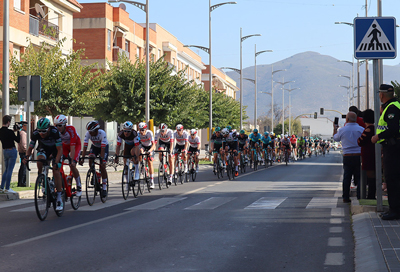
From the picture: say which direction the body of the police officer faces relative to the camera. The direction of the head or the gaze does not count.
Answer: to the viewer's left

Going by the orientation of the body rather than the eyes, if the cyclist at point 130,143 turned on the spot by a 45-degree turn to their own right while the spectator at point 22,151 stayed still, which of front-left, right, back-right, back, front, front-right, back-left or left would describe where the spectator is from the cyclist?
right

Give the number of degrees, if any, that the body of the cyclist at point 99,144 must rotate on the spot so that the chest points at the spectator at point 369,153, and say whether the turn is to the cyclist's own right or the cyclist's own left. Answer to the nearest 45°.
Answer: approximately 90° to the cyclist's own left

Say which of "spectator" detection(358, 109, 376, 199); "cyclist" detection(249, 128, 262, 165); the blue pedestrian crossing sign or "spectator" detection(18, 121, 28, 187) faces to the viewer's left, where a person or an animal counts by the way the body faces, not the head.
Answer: "spectator" detection(358, 109, 376, 199)

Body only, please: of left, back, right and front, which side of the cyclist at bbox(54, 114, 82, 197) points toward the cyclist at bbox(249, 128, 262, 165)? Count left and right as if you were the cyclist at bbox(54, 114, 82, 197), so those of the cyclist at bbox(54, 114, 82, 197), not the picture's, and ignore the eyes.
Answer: back

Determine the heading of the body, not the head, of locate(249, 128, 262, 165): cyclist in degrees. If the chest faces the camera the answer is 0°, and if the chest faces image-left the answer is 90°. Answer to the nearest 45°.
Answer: approximately 0°

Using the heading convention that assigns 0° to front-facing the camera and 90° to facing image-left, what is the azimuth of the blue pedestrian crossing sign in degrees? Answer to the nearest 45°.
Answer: approximately 0°
